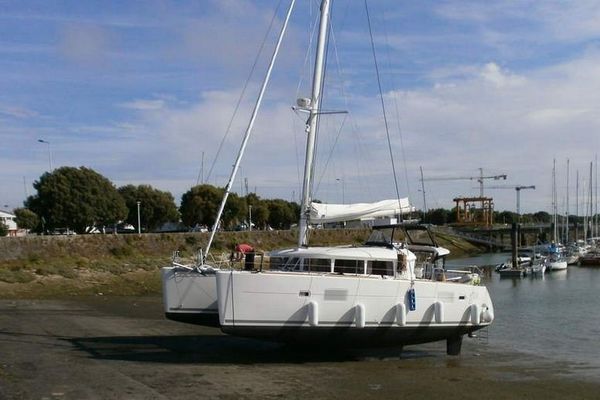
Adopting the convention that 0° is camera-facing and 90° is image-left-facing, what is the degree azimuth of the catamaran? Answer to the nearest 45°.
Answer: approximately 45°
